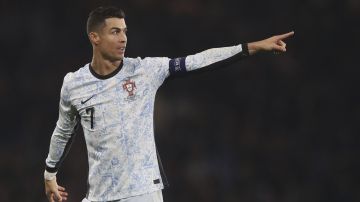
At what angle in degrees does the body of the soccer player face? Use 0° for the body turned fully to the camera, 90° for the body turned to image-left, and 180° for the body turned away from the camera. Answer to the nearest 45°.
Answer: approximately 0°
